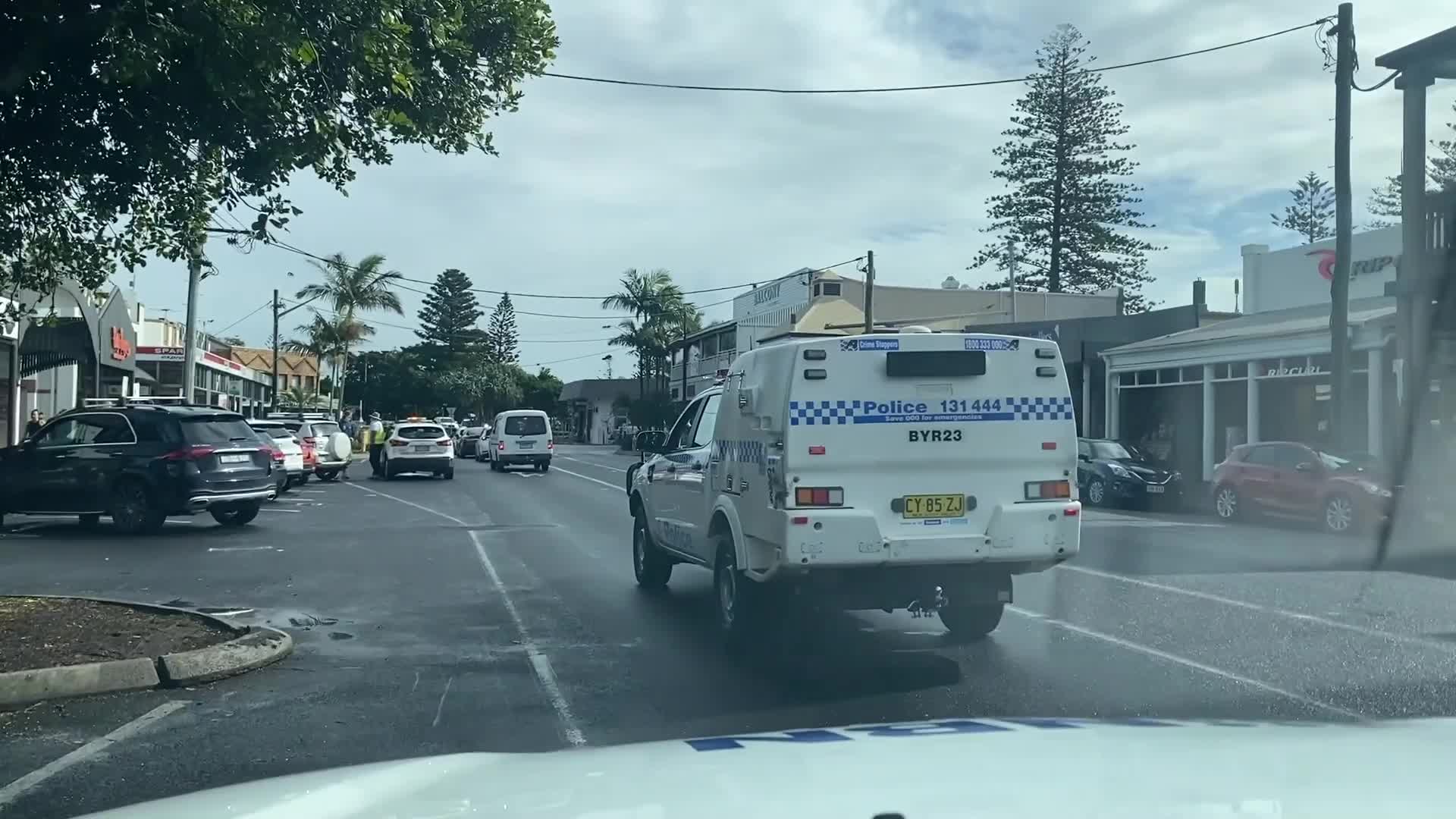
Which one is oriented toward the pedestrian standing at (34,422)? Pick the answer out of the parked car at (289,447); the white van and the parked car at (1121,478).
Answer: the parked car at (289,447)

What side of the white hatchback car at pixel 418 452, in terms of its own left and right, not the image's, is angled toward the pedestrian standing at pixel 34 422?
left

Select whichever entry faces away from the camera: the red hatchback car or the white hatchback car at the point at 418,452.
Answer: the white hatchback car

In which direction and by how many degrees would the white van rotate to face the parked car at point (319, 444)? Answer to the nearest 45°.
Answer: approximately 135° to its left

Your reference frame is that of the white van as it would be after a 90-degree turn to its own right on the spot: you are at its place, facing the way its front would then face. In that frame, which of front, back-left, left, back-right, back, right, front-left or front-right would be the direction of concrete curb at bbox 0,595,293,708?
right

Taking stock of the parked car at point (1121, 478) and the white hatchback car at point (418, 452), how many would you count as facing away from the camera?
1

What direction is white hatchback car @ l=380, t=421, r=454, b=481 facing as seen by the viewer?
away from the camera

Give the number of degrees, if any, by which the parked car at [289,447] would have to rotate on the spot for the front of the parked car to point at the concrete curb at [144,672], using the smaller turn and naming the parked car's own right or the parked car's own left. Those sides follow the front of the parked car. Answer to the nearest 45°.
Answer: approximately 135° to the parked car's own left

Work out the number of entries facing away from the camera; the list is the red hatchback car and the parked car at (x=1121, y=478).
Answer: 0

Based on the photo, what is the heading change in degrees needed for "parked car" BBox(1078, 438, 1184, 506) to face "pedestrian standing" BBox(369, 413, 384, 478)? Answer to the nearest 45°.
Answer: approximately 135° to its right

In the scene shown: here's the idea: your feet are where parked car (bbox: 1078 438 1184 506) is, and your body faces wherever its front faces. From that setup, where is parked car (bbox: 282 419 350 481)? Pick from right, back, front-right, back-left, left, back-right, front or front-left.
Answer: back-right
